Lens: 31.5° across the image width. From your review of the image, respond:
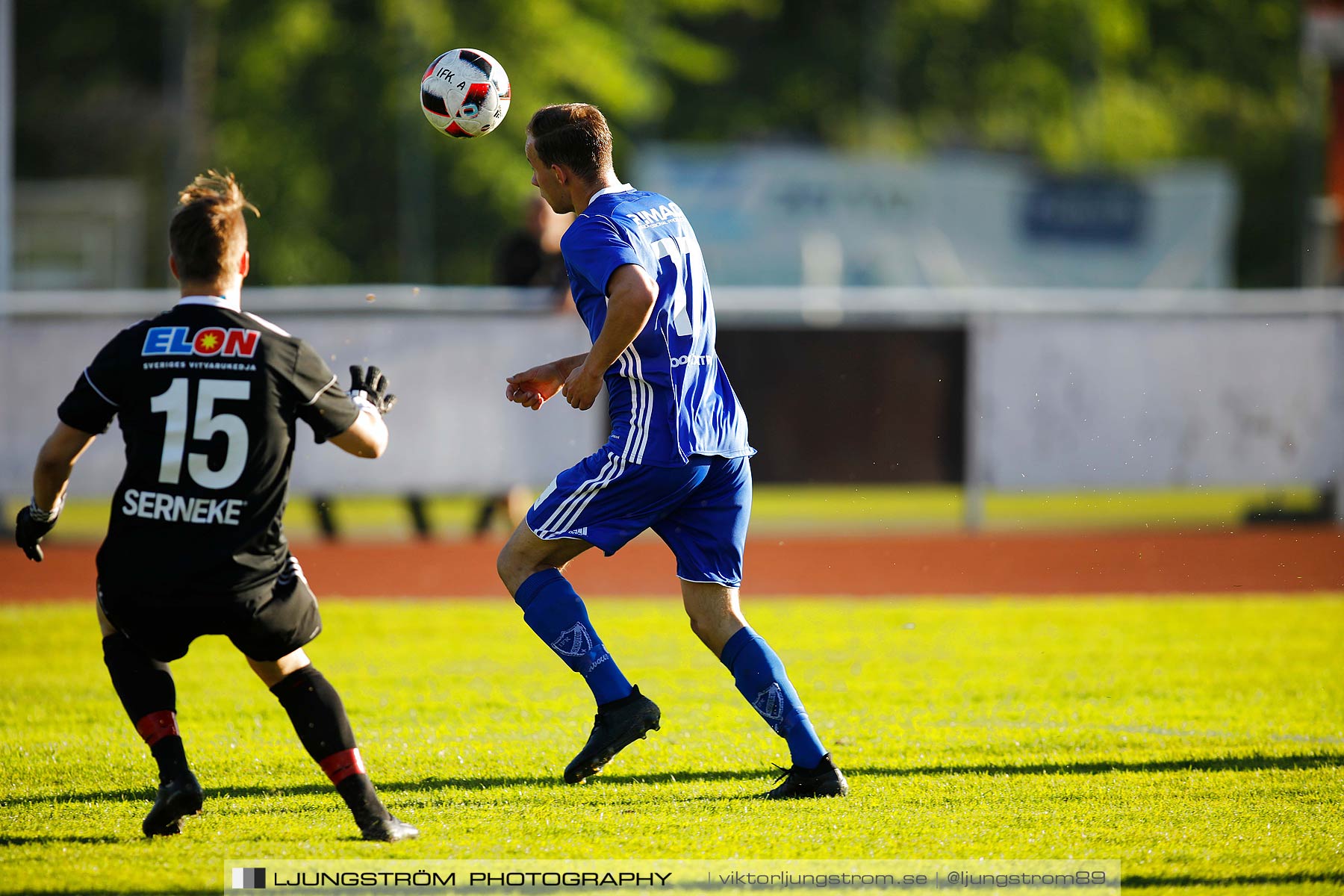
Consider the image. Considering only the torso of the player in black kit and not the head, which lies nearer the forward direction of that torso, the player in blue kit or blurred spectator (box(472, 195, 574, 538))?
the blurred spectator

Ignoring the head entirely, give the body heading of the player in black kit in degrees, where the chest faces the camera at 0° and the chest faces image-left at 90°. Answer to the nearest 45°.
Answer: approximately 180°

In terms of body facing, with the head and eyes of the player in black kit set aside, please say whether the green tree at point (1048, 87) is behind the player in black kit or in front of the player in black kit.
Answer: in front

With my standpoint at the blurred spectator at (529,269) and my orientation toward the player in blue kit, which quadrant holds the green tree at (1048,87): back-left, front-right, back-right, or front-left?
back-left

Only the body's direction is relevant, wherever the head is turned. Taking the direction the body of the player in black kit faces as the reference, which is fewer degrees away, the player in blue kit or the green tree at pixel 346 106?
the green tree

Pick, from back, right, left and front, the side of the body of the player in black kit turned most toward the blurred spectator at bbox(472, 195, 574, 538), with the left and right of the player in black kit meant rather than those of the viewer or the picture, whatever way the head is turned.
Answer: front

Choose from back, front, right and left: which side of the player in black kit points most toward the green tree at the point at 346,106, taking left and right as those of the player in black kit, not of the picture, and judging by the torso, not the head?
front
